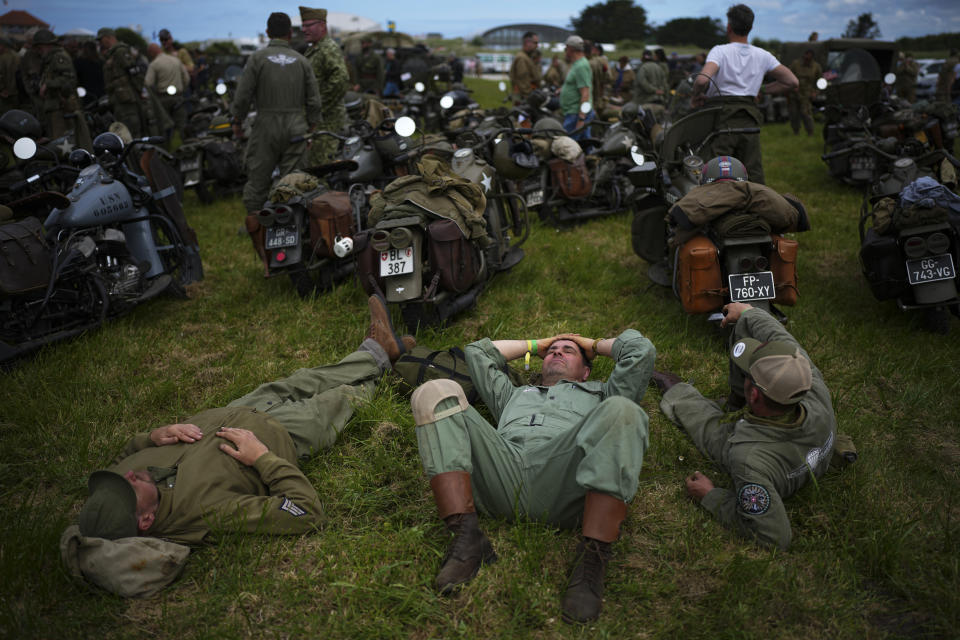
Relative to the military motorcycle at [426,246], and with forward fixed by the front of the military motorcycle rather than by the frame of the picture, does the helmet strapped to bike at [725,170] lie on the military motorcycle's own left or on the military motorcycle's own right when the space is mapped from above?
on the military motorcycle's own right

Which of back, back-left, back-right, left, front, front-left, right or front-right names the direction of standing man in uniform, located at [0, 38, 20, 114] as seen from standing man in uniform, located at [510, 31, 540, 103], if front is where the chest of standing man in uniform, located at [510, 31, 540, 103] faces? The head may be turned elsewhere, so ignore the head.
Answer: back-right

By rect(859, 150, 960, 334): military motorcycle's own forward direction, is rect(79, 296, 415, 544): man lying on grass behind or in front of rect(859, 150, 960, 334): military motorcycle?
behind

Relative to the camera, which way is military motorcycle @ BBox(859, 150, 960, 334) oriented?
away from the camera

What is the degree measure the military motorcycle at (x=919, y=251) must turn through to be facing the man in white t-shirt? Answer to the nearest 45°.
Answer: approximately 45° to its left

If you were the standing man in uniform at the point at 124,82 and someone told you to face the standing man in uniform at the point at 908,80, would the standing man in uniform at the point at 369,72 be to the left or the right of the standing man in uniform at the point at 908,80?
left

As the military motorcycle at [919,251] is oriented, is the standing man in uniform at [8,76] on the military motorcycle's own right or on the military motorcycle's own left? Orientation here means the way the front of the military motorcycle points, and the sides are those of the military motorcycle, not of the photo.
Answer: on the military motorcycle's own left
